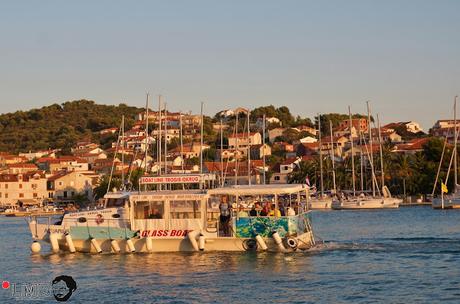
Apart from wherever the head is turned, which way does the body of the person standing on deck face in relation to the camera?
toward the camera

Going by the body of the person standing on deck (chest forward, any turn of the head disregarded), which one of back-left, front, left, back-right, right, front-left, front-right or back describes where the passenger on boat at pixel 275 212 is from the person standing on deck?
left

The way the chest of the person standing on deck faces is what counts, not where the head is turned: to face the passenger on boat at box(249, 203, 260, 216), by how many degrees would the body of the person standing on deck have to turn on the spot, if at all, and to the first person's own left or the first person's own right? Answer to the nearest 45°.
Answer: approximately 90° to the first person's own left

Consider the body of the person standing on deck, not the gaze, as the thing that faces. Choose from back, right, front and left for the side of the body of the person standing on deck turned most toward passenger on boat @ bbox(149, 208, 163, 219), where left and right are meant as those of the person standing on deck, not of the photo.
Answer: right

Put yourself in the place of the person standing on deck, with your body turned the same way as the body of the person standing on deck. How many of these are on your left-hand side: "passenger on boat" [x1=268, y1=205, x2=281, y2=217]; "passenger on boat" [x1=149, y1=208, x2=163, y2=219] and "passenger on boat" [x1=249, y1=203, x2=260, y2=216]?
2
